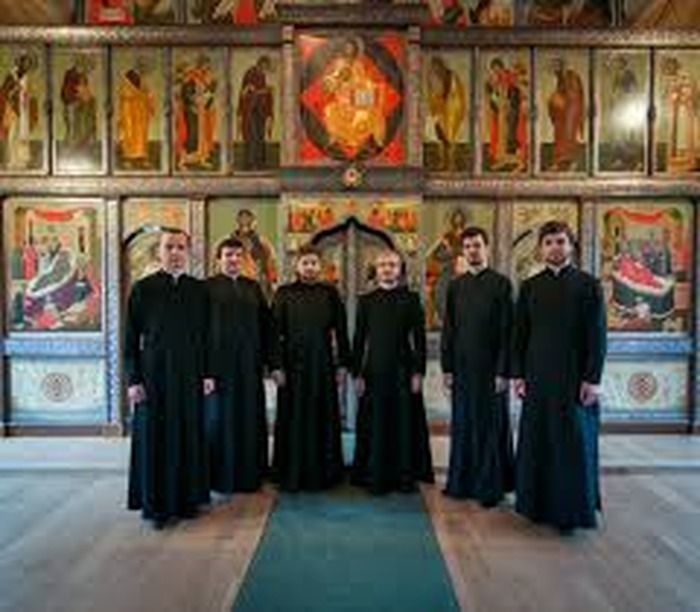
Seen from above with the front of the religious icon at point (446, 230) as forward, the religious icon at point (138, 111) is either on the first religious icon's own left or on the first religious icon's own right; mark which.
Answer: on the first religious icon's own right

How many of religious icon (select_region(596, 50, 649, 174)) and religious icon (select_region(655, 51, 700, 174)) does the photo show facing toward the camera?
2

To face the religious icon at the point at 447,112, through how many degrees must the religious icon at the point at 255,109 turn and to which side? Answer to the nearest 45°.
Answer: approximately 90° to its left

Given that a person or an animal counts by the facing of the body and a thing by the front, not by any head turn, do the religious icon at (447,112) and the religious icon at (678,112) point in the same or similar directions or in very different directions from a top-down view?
same or similar directions

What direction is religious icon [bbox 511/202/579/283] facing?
toward the camera

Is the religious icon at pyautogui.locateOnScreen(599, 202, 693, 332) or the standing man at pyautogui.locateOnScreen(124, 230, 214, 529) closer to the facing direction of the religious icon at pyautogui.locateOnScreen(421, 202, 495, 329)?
the standing man

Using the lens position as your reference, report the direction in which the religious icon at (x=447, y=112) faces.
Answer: facing the viewer

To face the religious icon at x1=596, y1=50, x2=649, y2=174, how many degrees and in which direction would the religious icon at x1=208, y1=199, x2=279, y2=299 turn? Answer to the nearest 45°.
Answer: approximately 90° to its left

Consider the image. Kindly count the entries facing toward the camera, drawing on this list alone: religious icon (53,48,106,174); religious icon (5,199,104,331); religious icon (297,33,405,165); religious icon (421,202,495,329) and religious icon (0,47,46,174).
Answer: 5

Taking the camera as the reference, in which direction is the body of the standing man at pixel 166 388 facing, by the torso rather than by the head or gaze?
toward the camera

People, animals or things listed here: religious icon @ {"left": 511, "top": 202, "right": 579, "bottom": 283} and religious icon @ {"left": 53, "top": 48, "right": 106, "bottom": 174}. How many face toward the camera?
2

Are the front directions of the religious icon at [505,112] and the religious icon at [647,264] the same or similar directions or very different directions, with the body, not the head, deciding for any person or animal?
same or similar directions

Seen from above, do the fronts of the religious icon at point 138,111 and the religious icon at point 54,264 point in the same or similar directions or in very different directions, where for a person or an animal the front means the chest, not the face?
same or similar directions

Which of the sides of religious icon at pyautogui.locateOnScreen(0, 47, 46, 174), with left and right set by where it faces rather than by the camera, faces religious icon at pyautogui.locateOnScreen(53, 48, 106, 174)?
left

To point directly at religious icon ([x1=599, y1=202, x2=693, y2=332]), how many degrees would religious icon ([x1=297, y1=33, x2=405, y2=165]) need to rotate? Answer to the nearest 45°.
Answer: approximately 90° to its left

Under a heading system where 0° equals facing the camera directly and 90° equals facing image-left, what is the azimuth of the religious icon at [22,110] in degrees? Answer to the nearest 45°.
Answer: approximately 0°

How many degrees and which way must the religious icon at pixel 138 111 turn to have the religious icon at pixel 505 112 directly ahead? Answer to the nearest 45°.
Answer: approximately 90° to its left

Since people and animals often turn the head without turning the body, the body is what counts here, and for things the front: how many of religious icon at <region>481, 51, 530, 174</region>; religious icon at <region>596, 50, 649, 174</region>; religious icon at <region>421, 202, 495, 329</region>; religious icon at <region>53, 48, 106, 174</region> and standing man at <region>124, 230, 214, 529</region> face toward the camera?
5

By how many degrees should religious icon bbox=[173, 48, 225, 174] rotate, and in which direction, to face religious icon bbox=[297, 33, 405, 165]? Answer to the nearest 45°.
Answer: approximately 90° to its left

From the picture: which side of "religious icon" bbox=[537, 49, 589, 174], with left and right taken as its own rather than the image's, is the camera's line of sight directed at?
front

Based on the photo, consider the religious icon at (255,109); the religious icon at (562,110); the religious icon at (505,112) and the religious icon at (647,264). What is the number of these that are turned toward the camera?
4
